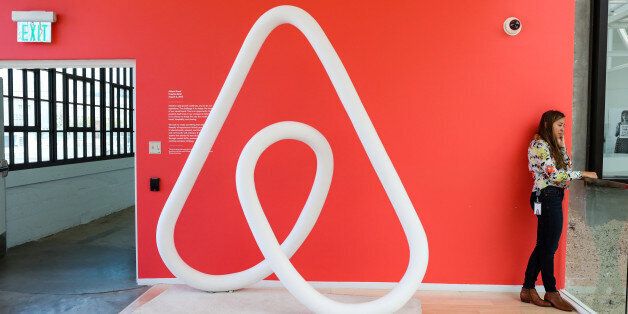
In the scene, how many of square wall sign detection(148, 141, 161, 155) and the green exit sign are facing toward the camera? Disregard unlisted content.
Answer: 2

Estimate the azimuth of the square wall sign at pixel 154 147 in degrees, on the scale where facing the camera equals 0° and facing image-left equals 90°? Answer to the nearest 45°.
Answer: approximately 0°

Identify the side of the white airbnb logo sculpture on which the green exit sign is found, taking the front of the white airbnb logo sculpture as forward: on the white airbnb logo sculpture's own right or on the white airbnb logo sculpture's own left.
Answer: on the white airbnb logo sculpture's own right

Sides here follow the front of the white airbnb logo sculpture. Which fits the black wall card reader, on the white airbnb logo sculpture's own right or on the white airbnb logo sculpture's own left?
on the white airbnb logo sculpture's own right

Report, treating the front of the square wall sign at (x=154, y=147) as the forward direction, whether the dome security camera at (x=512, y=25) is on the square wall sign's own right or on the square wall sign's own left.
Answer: on the square wall sign's own left

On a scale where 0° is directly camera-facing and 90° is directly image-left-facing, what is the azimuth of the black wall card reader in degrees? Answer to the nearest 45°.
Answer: approximately 0°
